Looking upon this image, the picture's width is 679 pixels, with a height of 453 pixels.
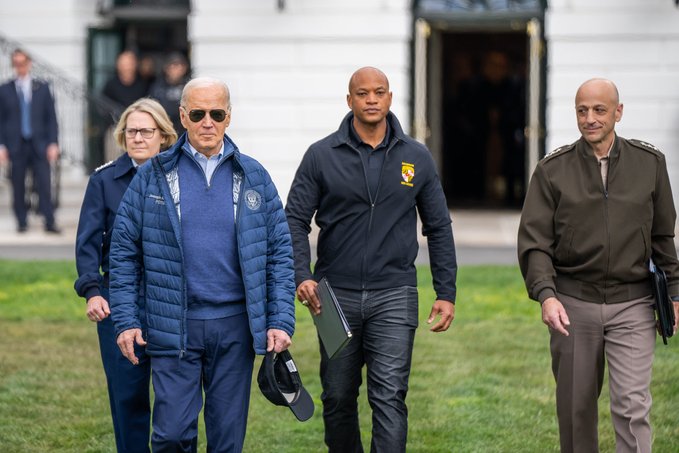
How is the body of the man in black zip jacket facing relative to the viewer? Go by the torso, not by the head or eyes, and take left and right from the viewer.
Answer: facing the viewer

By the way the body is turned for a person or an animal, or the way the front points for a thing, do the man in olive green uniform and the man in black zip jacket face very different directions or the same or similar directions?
same or similar directions

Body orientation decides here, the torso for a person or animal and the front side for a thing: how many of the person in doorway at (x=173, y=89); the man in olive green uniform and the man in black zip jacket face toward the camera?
3

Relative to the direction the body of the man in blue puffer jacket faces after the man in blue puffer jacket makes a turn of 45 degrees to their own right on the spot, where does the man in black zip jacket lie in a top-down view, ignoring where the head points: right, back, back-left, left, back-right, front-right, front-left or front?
back

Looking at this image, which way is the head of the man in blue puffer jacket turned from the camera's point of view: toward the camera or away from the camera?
toward the camera

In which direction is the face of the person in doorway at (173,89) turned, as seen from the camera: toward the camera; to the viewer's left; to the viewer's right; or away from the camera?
toward the camera

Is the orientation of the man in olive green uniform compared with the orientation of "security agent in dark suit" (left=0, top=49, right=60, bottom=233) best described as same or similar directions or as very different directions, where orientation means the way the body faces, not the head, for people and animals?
same or similar directions

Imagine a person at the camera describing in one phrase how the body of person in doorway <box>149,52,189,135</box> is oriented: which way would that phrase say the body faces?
toward the camera

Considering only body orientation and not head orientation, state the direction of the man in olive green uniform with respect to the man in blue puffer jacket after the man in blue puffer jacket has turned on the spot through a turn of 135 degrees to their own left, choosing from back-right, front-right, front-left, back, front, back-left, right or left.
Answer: front-right

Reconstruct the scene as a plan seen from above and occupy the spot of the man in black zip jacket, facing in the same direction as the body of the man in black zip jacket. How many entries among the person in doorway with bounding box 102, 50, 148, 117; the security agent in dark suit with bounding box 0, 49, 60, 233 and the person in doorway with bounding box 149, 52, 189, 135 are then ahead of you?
0

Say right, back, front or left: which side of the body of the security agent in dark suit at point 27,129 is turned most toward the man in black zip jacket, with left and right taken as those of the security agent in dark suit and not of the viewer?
front

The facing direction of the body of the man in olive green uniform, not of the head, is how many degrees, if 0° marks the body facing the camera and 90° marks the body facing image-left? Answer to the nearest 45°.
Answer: approximately 0°

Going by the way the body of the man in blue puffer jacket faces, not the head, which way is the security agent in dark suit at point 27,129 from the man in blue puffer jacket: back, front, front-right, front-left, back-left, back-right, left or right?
back

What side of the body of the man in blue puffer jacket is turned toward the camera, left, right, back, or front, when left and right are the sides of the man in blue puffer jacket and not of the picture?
front

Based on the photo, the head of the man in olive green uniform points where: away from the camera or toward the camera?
toward the camera

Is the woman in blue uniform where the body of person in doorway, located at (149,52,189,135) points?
yes

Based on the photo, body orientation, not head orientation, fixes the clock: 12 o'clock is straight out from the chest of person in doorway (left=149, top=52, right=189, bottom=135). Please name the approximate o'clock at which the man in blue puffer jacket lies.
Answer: The man in blue puffer jacket is roughly at 12 o'clock from the person in doorway.
